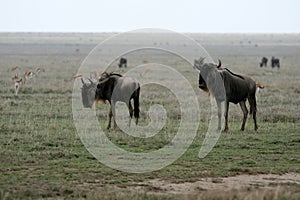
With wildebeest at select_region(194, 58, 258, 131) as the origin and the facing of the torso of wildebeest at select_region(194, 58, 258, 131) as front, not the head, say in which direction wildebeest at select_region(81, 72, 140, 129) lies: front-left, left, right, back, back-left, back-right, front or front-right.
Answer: front-right

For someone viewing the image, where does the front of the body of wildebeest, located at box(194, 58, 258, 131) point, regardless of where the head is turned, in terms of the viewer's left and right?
facing the viewer and to the left of the viewer
